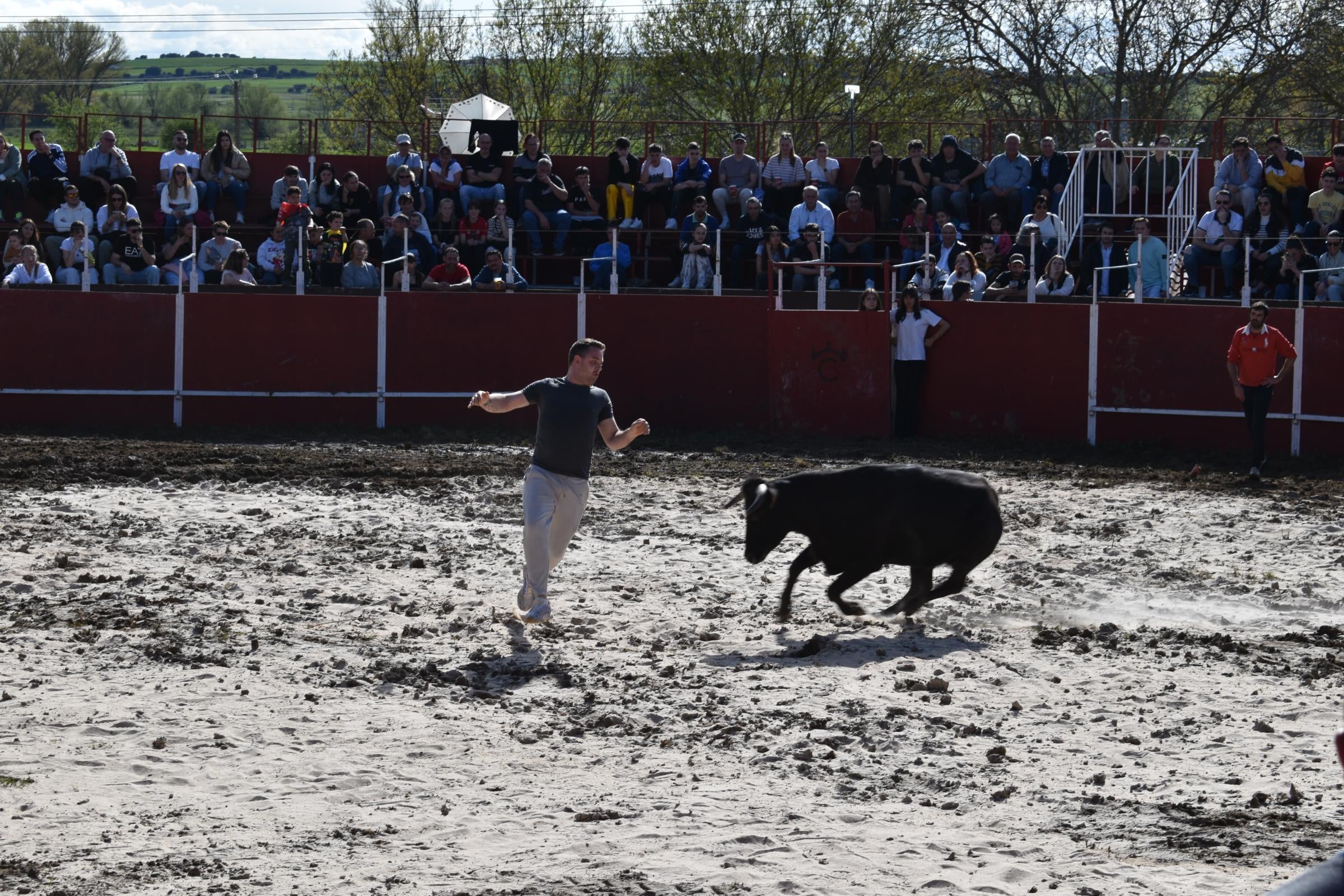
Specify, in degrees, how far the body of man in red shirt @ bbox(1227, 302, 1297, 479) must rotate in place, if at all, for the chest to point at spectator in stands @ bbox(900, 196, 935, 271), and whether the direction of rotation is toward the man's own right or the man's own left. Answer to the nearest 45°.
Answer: approximately 135° to the man's own right

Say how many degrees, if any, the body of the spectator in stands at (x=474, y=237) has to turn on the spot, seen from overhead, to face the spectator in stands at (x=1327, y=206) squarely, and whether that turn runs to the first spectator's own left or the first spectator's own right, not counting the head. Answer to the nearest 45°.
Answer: approximately 90° to the first spectator's own left

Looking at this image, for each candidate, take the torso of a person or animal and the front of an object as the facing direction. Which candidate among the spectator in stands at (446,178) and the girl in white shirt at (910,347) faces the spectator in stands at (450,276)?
the spectator in stands at (446,178)

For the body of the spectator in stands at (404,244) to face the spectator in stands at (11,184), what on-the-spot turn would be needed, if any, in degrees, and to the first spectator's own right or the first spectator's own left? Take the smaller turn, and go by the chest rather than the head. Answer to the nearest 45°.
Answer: approximately 135° to the first spectator's own right

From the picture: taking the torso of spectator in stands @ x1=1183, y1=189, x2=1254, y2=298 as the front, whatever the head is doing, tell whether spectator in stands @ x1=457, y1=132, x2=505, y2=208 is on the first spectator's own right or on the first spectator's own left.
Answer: on the first spectator's own right

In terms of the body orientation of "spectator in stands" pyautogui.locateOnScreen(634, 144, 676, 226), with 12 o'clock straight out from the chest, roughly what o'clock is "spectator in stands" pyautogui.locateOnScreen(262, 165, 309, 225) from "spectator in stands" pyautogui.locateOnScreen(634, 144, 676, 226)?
"spectator in stands" pyautogui.locateOnScreen(262, 165, 309, 225) is roughly at 3 o'clock from "spectator in stands" pyautogui.locateOnScreen(634, 144, 676, 226).

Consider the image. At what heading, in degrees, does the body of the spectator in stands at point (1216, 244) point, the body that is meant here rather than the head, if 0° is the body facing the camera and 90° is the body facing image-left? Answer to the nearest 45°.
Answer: approximately 0°

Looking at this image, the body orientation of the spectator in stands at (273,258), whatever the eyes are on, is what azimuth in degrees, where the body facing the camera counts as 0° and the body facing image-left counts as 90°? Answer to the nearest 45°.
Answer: approximately 315°
